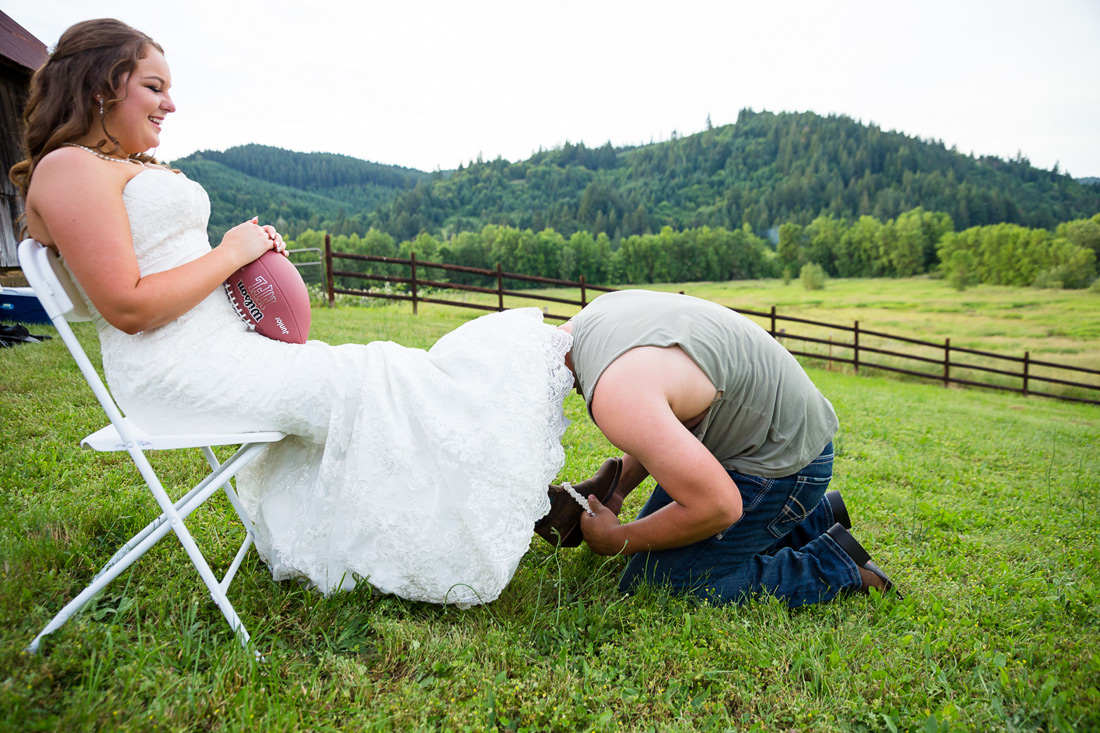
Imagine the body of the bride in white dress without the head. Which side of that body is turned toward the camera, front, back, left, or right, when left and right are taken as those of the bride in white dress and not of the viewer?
right

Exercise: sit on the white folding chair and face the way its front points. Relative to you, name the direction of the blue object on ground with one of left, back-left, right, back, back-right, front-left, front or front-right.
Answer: left

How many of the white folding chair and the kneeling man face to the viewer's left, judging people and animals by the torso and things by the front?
1

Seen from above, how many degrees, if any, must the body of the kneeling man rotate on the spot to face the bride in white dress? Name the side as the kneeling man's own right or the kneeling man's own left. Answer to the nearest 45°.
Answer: approximately 45° to the kneeling man's own left

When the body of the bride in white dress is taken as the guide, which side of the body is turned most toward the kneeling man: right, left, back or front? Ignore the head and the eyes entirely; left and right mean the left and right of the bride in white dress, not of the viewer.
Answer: front

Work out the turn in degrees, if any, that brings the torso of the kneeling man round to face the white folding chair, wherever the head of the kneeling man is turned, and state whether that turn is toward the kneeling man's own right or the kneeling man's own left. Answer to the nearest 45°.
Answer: approximately 45° to the kneeling man's own left

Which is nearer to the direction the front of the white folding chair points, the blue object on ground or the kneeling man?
the kneeling man

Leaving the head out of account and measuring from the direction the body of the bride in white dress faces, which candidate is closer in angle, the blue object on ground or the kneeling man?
the kneeling man

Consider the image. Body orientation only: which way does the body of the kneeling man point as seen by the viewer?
to the viewer's left

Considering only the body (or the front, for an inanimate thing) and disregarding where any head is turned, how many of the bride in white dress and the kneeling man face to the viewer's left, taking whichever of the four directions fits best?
1

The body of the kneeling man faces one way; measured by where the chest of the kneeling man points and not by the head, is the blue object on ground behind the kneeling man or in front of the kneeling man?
in front

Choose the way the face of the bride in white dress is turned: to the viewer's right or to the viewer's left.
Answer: to the viewer's right

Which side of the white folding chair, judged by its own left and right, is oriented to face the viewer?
right
